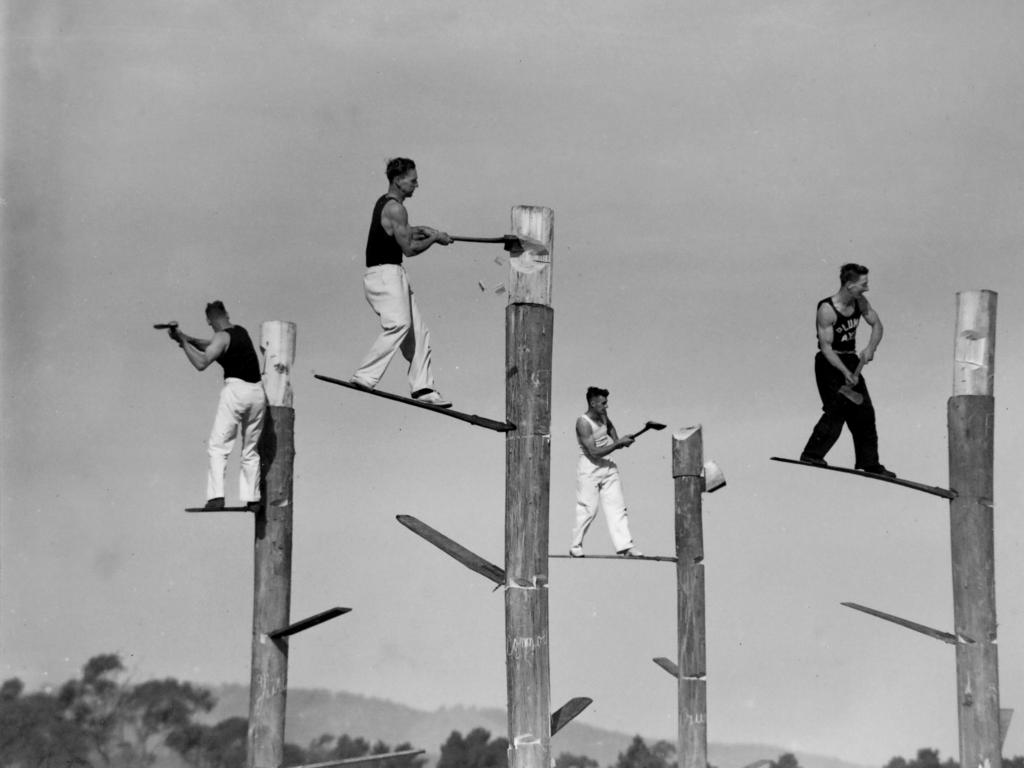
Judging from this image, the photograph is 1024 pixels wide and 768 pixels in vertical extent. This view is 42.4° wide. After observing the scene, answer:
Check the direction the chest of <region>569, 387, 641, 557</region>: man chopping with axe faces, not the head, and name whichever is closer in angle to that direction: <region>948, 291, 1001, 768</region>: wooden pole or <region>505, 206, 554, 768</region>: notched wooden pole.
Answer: the wooden pole

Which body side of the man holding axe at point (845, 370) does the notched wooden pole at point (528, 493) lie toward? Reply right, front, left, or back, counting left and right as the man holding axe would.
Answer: right

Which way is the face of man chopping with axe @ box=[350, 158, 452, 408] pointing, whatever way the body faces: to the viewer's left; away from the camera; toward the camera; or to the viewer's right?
to the viewer's right

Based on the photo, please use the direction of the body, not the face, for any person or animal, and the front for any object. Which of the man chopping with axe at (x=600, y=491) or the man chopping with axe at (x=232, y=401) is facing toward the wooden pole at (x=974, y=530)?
the man chopping with axe at (x=600, y=491)

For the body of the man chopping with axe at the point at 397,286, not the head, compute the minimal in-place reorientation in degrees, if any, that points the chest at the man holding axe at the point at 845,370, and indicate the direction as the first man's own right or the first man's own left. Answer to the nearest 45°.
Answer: approximately 45° to the first man's own left

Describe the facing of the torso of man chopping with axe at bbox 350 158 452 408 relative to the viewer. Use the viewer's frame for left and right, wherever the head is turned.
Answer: facing to the right of the viewer

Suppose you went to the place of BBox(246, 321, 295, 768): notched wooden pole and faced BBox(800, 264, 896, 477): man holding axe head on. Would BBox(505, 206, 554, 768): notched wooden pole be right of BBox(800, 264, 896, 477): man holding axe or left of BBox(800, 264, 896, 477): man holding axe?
right

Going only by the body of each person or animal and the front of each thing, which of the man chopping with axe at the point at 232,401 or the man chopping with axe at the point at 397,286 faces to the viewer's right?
the man chopping with axe at the point at 397,286
